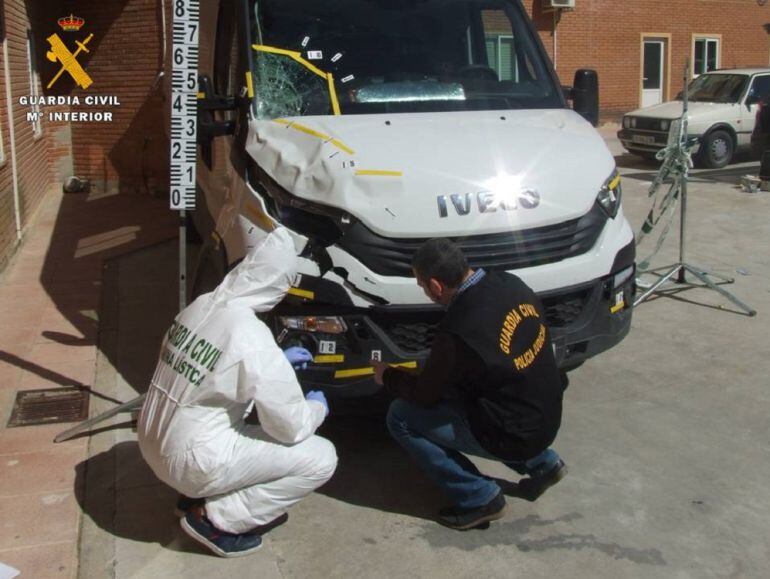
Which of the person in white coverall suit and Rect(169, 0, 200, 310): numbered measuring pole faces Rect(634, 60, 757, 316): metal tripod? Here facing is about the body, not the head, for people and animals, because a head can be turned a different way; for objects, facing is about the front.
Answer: the person in white coverall suit

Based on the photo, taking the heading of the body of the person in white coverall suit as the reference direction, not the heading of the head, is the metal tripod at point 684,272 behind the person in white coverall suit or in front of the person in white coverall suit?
in front

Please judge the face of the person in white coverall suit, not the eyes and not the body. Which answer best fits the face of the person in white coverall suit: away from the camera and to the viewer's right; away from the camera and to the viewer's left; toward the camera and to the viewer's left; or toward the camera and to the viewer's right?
away from the camera and to the viewer's right

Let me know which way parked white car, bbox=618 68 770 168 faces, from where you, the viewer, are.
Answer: facing the viewer and to the left of the viewer

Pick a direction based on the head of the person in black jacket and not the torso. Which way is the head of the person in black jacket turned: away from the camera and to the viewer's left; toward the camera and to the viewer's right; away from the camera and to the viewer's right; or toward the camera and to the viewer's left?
away from the camera and to the viewer's left

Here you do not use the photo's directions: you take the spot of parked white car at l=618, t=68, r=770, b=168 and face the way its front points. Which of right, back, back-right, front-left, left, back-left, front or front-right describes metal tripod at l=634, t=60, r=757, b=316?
front-left

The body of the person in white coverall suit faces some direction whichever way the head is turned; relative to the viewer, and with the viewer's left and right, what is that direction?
facing away from the viewer and to the right of the viewer

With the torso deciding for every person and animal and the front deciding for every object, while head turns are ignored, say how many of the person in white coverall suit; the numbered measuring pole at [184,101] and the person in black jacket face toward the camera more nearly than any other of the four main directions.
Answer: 1

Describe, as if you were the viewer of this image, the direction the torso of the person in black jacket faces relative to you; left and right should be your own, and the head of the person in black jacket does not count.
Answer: facing away from the viewer and to the left of the viewer

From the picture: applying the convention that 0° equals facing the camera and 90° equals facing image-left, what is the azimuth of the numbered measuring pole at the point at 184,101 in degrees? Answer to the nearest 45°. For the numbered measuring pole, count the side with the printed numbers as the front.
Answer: approximately 0°

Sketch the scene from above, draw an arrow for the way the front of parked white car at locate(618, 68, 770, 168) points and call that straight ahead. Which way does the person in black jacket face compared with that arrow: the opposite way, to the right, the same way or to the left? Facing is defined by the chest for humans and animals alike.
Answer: to the right

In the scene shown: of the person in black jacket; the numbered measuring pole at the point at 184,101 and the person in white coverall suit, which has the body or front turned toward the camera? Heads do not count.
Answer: the numbered measuring pole

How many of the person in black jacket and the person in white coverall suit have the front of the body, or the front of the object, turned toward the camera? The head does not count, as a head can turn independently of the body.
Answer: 0
